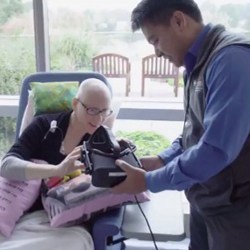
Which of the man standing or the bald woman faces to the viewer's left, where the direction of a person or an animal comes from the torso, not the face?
the man standing

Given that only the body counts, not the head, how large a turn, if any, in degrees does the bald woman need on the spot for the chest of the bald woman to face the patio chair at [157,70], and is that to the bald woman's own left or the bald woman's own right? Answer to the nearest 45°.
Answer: approximately 90° to the bald woman's own left

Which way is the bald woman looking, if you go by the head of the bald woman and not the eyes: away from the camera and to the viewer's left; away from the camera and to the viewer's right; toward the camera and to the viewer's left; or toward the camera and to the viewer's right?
toward the camera and to the viewer's right

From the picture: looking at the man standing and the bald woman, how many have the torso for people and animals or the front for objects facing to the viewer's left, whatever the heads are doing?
1

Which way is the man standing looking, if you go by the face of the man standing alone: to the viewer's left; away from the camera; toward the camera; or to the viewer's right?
to the viewer's left

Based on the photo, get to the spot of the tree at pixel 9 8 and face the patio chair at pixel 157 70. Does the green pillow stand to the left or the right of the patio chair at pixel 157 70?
right

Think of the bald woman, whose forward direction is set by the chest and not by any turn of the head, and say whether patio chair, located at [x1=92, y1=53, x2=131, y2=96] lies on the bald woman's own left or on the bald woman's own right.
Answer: on the bald woman's own left

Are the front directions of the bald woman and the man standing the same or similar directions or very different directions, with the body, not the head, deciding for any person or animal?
very different directions

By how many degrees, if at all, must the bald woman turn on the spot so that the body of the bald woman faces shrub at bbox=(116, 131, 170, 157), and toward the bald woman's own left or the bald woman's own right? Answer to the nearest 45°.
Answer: approximately 90° to the bald woman's own left

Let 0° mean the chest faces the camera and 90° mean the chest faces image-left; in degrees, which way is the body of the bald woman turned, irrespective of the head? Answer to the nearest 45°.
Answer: approximately 315°

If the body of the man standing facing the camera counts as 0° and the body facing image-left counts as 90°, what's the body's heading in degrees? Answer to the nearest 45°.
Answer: approximately 90°
